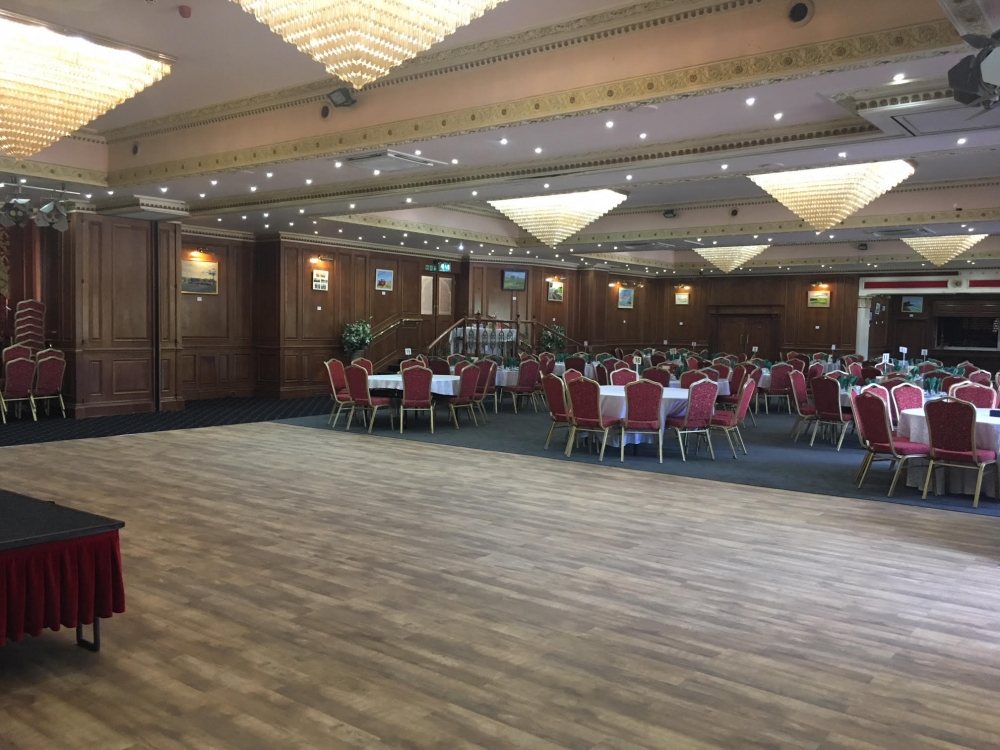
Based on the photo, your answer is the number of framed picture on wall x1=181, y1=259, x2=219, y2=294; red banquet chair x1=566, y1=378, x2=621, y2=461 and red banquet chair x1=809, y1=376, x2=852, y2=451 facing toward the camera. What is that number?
1

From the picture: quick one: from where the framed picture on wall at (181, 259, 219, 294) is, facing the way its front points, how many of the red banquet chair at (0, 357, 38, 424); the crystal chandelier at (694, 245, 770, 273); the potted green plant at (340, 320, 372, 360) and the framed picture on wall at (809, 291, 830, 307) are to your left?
3

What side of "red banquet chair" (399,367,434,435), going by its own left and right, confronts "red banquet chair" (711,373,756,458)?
right

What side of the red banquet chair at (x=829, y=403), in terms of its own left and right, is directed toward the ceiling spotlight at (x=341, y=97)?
back

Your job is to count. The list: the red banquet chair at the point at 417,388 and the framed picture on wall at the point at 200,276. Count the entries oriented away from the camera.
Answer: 1

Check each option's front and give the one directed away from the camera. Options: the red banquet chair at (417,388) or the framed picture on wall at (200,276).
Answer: the red banquet chair

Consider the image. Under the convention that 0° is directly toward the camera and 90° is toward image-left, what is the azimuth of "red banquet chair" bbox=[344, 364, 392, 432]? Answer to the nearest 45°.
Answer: approximately 225°

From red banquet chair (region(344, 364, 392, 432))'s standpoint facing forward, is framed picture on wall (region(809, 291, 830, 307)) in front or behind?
in front

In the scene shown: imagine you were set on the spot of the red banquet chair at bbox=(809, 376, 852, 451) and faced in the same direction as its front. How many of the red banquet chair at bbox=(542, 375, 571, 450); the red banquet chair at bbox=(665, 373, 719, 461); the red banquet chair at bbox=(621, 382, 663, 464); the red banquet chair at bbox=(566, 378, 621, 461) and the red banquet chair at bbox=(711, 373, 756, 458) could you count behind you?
5

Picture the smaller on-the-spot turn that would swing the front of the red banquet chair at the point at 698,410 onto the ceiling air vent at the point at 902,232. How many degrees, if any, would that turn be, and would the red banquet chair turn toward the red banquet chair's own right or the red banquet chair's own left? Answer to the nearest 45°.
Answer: approximately 90° to the red banquet chair's own right

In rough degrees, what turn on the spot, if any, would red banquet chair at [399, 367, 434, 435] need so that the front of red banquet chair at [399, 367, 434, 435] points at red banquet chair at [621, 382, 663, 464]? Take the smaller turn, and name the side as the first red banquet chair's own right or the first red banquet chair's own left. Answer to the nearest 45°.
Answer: approximately 135° to the first red banquet chair's own right

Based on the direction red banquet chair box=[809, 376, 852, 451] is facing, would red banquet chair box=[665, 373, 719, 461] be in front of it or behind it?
behind

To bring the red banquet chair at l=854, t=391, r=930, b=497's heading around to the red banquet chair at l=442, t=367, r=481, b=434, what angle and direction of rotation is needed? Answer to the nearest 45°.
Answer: approximately 135° to its left

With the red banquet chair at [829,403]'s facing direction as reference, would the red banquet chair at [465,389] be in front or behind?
behind

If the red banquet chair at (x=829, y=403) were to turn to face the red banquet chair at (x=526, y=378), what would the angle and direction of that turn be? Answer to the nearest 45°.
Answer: approximately 135° to its left

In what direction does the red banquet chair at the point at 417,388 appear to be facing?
away from the camera

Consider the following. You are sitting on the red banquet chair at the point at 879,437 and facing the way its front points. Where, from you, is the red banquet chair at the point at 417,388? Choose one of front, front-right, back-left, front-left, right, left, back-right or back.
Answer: back-left

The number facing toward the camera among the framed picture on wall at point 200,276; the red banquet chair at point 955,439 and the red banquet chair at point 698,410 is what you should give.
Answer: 1
